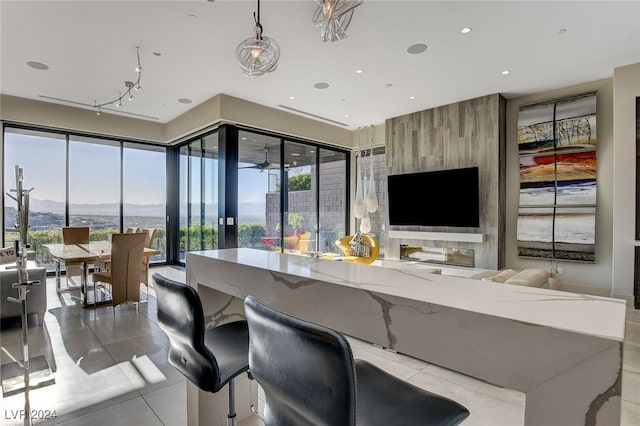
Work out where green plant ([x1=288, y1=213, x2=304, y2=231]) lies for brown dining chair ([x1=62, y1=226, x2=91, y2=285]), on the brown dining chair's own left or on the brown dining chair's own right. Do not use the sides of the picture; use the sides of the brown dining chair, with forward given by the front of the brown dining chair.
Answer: on the brown dining chair's own left

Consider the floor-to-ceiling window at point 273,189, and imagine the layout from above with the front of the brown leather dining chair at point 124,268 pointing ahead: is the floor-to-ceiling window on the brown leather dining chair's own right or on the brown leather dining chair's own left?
on the brown leather dining chair's own right

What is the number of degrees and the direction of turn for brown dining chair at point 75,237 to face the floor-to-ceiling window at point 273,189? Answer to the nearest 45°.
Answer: approximately 90° to its left

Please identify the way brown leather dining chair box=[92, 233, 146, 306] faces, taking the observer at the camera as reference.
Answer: facing away from the viewer and to the left of the viewer

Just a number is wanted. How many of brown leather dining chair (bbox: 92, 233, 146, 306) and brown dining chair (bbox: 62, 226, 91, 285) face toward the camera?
1

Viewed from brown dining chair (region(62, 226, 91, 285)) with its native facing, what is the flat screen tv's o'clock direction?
The flat screen tv is roughly at 10 o'clock from the brown dining chair.

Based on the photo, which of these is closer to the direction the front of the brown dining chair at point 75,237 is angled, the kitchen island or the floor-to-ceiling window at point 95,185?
the kitchen island

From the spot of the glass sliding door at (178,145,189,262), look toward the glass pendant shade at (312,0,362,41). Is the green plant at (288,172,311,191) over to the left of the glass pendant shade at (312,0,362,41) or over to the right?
left

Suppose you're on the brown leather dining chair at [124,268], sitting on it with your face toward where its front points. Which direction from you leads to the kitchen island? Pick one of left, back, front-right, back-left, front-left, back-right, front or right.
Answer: back-left

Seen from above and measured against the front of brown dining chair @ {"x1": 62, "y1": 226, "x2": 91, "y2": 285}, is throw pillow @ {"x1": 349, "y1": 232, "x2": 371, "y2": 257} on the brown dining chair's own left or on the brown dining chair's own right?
on the brown dining chair's own left
